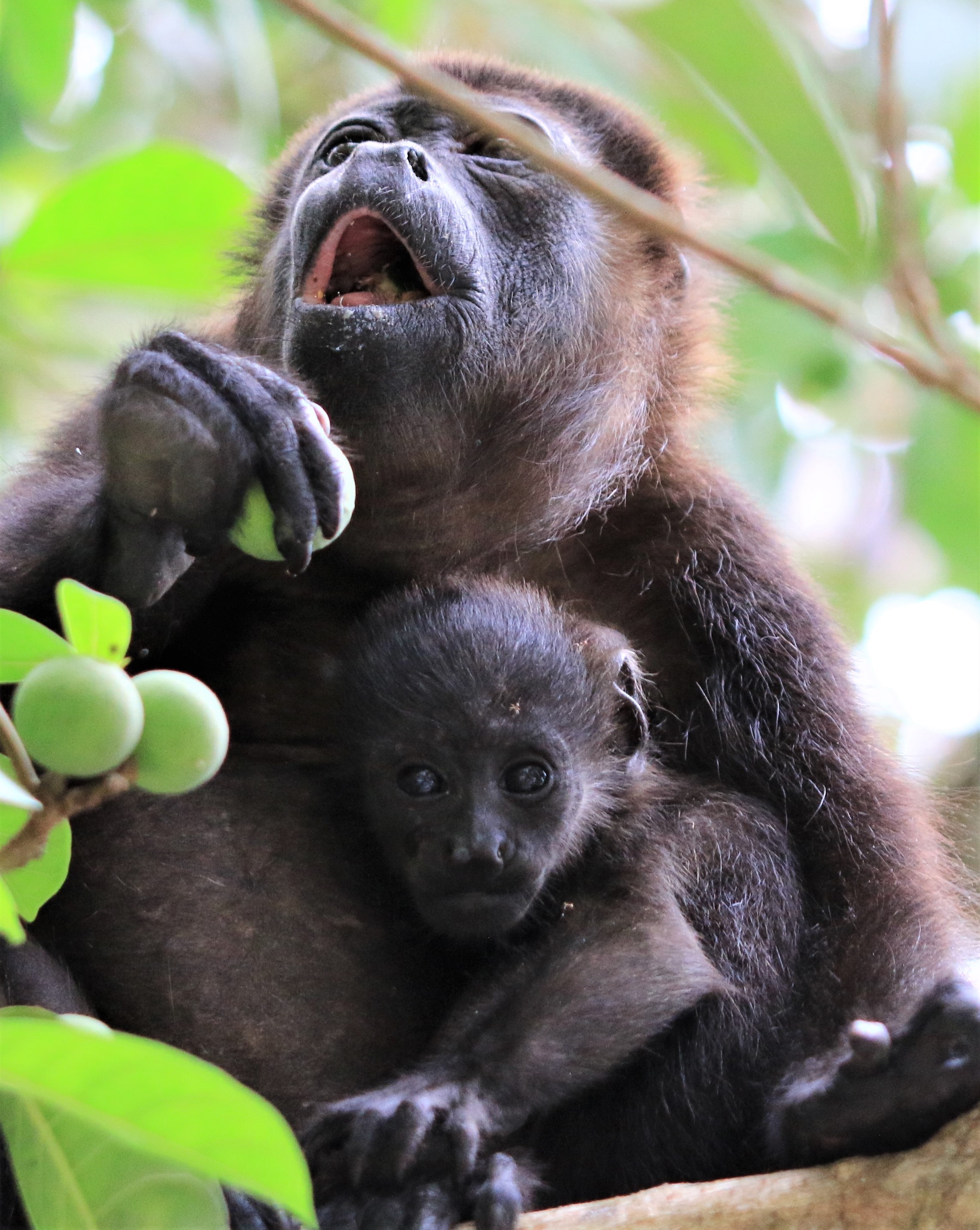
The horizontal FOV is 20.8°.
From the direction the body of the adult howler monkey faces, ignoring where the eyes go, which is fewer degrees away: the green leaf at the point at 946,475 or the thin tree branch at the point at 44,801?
the thin tree branch

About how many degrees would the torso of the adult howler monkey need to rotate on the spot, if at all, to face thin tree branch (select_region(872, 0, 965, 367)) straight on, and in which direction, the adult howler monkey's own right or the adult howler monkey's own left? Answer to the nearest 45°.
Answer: approximately 45° to the adult howler monkey's own left

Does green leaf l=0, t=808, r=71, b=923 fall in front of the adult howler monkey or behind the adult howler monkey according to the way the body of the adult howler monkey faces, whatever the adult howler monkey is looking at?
in front

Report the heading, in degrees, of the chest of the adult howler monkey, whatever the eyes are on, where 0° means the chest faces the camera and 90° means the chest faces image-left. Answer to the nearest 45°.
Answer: approximately 45°
